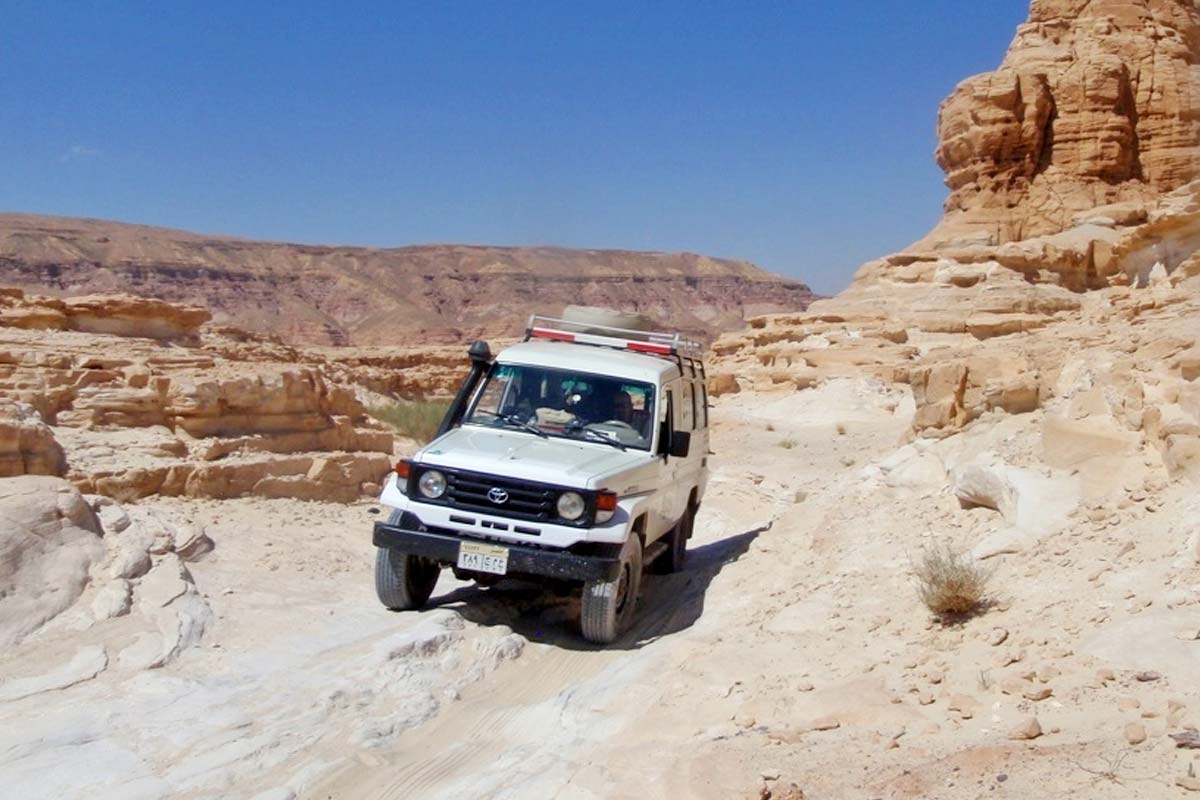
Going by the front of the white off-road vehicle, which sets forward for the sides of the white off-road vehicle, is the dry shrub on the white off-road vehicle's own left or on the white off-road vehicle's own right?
on the white off-road vehicle's own left

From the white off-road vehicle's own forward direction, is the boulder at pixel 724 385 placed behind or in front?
behind

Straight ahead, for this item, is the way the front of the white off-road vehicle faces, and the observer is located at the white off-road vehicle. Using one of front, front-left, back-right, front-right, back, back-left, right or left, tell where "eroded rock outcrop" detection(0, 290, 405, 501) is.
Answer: right

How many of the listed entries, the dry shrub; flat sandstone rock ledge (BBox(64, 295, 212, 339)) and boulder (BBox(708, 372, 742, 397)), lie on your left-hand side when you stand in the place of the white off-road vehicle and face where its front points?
1

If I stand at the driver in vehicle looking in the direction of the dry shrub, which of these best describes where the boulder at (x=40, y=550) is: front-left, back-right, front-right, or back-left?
back-right

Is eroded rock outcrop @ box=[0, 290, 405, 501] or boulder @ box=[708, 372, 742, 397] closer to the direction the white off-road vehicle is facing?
the eroded rock outcrop

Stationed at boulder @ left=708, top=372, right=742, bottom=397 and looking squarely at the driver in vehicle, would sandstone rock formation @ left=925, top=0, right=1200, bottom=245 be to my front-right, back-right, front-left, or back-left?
back-left

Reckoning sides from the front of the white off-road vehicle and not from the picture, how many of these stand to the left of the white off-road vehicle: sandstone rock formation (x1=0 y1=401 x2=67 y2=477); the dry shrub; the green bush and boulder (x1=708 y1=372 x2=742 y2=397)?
1

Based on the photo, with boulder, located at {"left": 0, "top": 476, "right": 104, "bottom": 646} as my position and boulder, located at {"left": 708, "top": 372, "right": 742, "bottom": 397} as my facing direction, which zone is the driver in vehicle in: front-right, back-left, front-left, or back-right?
front-right

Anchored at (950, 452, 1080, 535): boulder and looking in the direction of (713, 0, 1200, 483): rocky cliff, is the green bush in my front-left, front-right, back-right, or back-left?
front-left

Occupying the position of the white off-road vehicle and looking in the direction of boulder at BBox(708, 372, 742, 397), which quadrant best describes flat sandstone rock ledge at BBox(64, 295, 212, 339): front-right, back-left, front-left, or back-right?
front-left

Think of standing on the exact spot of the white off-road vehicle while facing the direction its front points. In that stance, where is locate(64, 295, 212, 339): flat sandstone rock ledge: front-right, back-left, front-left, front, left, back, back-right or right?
right

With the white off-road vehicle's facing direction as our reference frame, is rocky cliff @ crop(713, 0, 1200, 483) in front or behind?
behind
